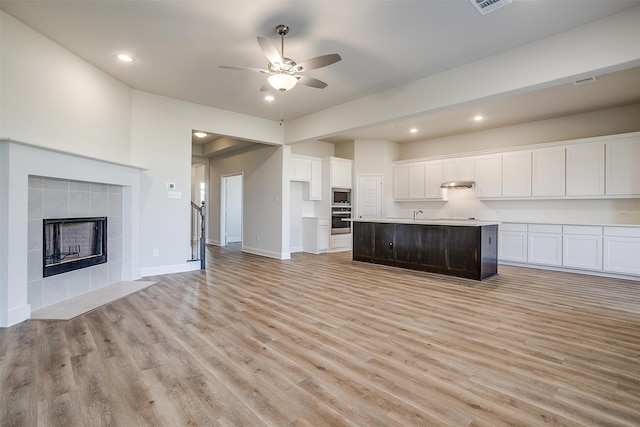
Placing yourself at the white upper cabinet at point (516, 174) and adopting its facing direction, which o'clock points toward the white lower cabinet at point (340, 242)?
The white lower cabinet is roughly at 3 o'clock from the white upper cabinet.

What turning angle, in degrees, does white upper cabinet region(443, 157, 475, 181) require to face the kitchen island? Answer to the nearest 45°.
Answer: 0° — it already faces it

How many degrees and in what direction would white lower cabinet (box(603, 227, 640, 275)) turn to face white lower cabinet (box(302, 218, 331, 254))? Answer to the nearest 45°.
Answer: approximately 90° to its right

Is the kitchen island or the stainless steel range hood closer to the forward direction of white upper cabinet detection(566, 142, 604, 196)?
the kitchen island

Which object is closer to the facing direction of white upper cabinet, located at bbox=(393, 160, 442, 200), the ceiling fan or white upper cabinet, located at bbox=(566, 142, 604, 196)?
the ceiling fan

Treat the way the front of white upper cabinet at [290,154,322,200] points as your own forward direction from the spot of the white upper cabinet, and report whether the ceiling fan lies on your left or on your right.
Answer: on your right

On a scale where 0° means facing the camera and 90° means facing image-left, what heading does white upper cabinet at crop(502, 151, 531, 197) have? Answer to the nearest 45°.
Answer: approximately 0°

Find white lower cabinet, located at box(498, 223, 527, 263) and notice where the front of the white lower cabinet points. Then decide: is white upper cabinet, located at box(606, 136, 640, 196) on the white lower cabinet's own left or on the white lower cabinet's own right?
on the white lower cabinet's own left

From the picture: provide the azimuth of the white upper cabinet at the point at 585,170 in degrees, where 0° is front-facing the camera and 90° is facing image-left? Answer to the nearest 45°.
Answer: approximately 0°

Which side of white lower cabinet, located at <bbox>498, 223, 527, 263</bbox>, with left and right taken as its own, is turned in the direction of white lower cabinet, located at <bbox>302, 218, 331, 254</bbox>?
right

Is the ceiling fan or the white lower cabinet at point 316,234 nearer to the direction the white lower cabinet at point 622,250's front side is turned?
the ceiling fan

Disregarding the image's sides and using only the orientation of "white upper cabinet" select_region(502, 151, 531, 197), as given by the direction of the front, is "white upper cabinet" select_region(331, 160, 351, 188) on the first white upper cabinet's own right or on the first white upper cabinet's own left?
on the first white upper cabinet's own right
